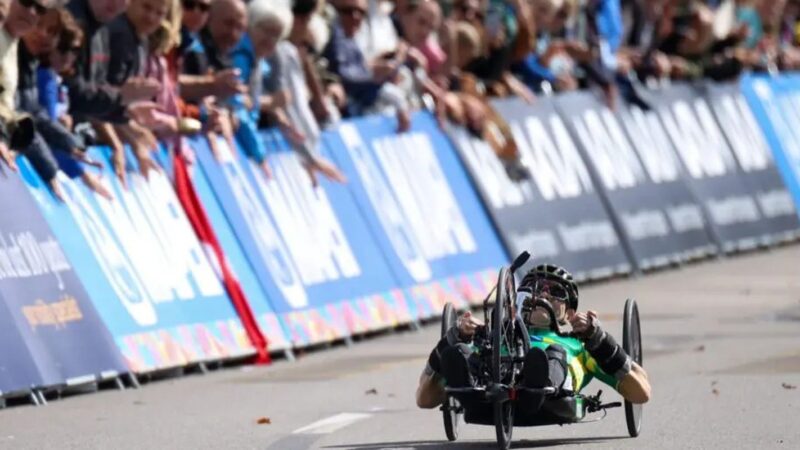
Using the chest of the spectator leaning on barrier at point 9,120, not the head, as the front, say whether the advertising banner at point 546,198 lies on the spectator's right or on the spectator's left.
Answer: on the spectator's left

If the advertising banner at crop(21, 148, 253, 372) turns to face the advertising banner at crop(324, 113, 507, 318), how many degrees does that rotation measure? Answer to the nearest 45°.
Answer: approximately 90° to its left

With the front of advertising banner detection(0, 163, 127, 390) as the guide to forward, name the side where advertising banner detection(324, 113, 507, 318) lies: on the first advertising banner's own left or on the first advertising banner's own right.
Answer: on the first advertising banner's own left

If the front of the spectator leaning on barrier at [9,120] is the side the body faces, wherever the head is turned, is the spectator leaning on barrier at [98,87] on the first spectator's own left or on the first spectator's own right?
on the first spectator's own left

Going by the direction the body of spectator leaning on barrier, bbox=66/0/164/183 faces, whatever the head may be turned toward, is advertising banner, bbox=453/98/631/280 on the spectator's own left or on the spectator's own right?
on the spectator's own left
